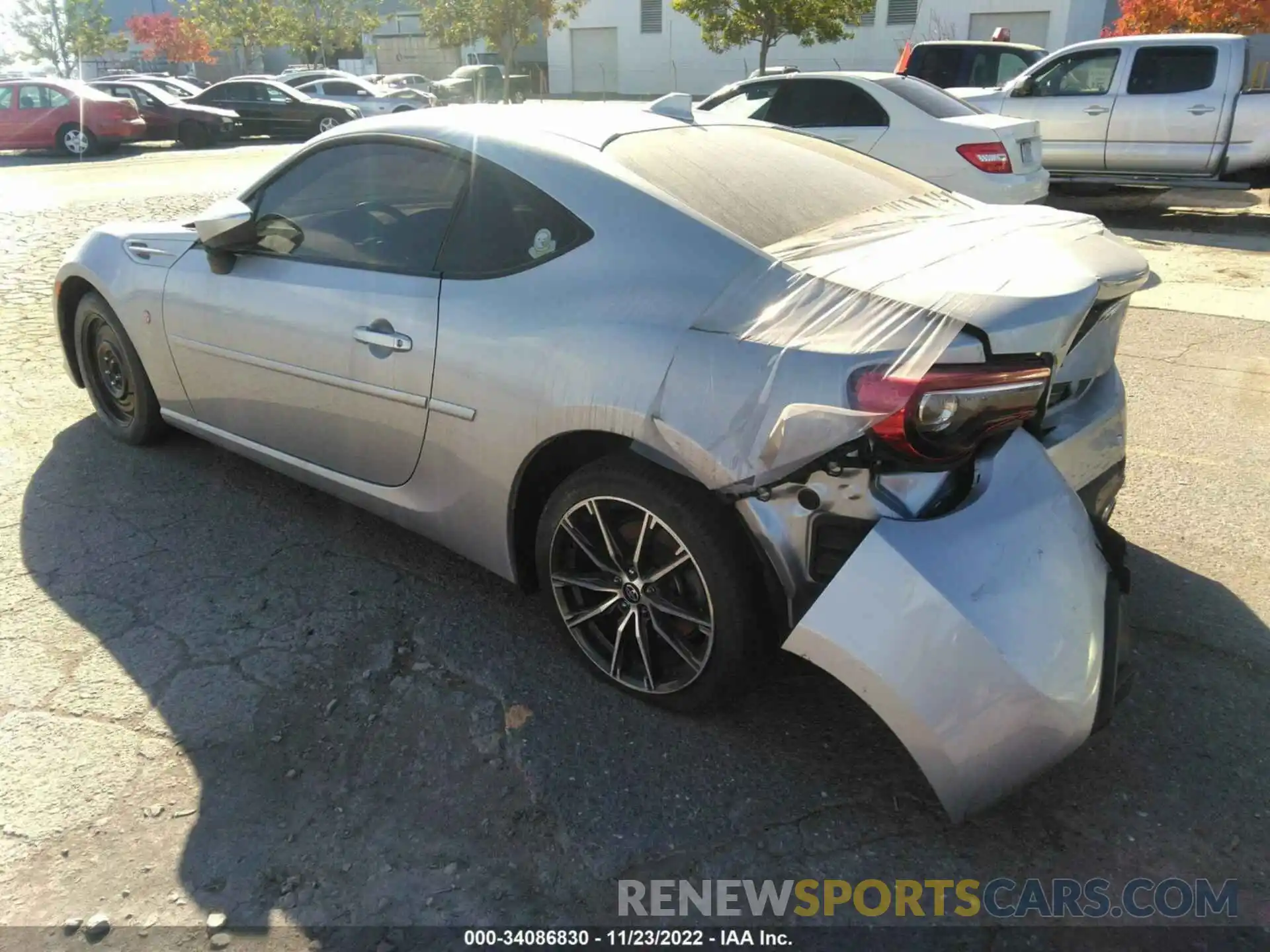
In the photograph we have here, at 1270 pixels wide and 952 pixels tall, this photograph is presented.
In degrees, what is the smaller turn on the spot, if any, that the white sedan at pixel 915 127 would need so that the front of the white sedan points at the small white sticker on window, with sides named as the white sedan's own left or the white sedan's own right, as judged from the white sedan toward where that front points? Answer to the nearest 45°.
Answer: approximately 135° to the white sedan's own left

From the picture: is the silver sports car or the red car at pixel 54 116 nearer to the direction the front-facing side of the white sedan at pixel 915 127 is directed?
the red car

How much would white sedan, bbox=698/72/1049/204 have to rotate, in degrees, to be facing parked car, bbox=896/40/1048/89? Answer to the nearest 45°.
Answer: approximately 45° to its right

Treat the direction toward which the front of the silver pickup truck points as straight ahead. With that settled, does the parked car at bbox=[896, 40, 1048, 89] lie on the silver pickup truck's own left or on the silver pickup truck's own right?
on the silver pickup truck's own right

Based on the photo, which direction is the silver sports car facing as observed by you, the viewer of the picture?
facing away from the viewer and to the left of the viewer

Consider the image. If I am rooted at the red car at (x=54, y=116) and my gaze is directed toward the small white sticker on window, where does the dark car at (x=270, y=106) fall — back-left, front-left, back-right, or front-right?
back-left

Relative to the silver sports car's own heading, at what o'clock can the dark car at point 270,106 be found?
The dark car is roughly at 1 o'clock from the silver sports car.

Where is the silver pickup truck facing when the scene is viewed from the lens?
facing to the left of the viewer

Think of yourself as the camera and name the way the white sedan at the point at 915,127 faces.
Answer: facing away from the viewer and to the left of the viewer

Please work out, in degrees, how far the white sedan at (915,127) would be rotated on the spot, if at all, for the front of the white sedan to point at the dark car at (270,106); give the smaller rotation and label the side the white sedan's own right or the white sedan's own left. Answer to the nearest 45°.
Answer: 0° — it already faces it
